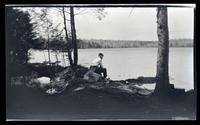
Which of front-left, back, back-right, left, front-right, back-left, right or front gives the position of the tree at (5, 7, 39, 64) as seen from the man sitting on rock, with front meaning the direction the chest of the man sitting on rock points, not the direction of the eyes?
back
